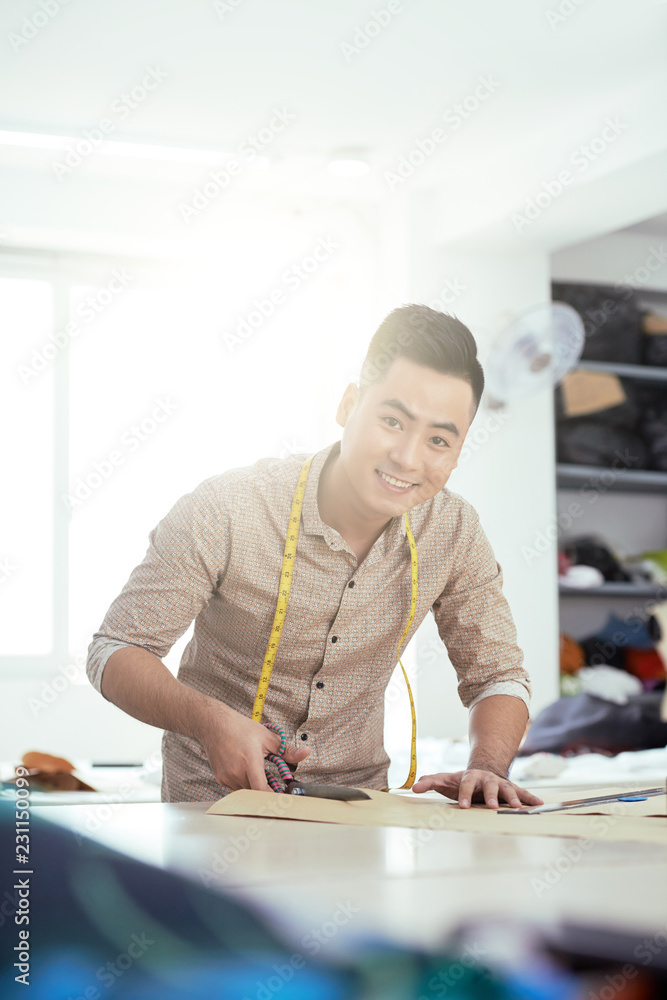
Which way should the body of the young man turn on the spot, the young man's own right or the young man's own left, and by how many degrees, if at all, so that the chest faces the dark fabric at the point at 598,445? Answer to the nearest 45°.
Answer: approximately 135° to the young man's own left

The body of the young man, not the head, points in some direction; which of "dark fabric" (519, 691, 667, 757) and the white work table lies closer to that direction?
the white work table

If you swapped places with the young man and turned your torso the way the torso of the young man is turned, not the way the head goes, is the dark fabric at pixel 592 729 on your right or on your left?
on your left

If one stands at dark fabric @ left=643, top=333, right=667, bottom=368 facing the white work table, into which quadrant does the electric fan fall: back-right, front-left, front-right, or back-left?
front-right

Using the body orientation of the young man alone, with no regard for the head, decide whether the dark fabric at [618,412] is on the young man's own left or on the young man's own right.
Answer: on the young man's own left

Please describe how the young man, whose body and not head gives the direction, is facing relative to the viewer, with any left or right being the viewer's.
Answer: facing the viewer and to the right of the viewer
